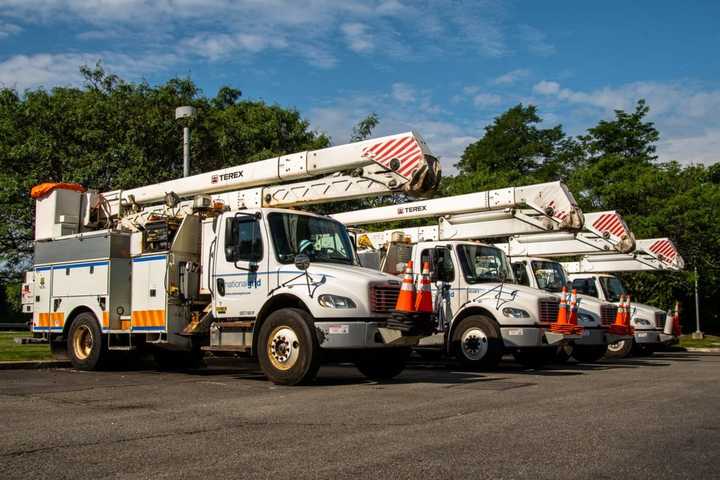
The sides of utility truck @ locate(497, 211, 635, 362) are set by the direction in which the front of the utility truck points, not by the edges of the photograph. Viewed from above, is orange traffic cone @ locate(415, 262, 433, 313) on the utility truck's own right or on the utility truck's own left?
on the utility truck's own right

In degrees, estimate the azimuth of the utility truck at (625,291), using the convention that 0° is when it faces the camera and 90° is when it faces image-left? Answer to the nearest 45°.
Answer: approximately 315°

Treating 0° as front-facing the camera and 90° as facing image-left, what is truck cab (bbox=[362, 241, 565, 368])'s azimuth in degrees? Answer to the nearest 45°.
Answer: approximately 315°

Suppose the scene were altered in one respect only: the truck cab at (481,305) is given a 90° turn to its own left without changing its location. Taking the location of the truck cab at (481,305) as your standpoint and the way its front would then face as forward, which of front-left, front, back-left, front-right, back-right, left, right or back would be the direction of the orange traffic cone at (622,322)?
front

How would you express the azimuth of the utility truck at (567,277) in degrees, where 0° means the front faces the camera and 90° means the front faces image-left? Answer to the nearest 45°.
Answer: approximately 315°

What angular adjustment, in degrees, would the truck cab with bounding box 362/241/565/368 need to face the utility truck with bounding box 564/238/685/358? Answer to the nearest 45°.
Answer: approximately 90° to its left

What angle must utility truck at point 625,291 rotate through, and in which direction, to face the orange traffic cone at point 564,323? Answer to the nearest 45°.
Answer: approximately 45° to its right

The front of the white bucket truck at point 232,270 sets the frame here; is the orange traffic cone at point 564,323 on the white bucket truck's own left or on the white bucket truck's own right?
on the white bucket truck's own left

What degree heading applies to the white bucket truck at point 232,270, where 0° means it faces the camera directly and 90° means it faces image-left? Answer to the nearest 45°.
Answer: approximately 315°

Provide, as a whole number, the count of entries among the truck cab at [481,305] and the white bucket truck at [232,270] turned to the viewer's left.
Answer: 0

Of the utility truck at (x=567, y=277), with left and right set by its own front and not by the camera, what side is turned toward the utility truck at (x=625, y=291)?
left

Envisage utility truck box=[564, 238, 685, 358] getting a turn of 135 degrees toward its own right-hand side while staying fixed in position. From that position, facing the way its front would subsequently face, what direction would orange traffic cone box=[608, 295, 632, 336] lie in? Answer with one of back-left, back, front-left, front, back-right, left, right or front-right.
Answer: left
